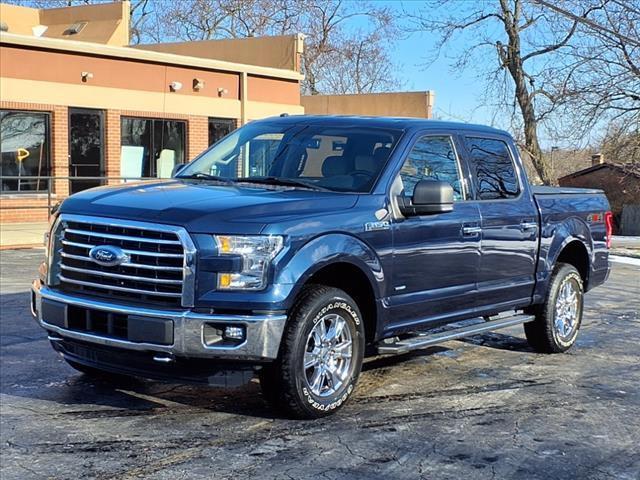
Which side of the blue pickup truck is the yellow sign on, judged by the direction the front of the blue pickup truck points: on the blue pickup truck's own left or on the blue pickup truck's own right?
on the blue pickup truck's own right

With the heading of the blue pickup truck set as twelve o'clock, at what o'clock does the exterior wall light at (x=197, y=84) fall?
The exterior wall light is roughly at 4 o'clock from the blue pickup truck.

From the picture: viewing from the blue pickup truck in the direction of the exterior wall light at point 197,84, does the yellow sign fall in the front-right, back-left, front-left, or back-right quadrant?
front-left

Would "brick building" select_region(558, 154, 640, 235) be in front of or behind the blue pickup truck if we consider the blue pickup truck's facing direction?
behind

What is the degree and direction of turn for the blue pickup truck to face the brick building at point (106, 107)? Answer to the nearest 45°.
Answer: approximately 135° to its right

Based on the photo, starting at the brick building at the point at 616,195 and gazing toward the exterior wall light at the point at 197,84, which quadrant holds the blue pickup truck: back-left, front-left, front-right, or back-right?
front-left
